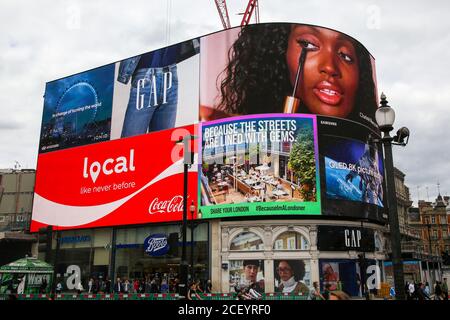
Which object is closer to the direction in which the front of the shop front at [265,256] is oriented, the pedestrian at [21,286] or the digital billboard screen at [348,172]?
the pedestrian

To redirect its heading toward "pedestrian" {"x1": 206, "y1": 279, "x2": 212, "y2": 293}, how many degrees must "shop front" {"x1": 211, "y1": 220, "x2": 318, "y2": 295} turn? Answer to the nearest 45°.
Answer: approximately 45° to its right

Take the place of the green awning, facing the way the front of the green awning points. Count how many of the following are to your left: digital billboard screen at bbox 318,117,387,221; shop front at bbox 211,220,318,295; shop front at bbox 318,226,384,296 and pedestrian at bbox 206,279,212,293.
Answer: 4

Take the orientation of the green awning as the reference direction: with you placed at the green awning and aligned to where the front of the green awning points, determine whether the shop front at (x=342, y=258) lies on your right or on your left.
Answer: on your left

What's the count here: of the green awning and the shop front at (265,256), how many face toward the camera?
2

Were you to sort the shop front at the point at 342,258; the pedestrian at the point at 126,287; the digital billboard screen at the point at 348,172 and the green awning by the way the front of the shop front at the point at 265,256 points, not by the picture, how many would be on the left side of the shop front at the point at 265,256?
2

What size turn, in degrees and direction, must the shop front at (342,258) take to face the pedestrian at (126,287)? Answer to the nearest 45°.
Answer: approximately 135° to its right
